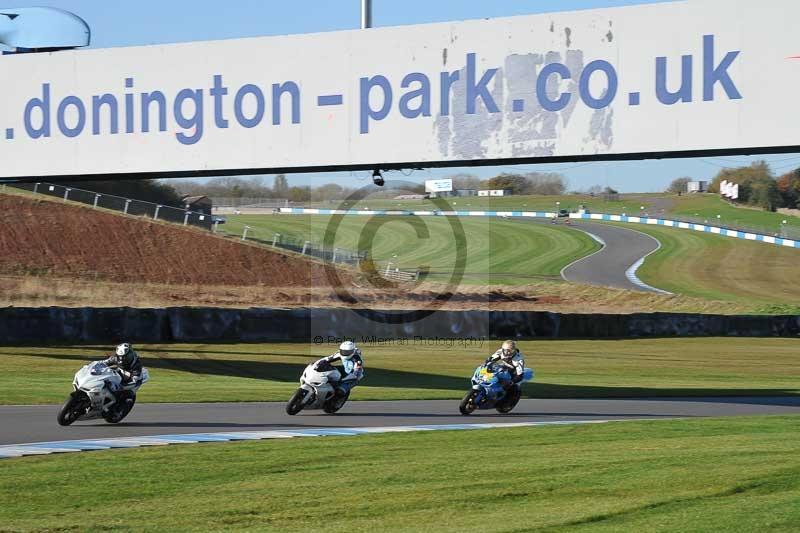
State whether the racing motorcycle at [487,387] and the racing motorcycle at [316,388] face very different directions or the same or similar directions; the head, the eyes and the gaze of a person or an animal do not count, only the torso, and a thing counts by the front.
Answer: same or similar directions

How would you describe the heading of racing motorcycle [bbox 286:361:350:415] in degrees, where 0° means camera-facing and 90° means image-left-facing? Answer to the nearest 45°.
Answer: approximately 45°

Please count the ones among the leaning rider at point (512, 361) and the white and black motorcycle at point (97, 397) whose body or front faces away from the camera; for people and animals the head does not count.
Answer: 0

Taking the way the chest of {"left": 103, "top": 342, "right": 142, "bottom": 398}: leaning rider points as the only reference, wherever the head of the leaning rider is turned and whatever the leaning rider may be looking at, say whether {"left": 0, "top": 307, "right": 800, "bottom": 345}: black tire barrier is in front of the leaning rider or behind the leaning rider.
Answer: behind

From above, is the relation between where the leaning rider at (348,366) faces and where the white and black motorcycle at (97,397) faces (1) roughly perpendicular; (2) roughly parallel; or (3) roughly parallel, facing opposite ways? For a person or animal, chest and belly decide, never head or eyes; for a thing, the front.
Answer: roughly parallel

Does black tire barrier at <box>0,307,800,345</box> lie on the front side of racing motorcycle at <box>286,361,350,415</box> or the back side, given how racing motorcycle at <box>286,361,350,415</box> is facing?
on the back side

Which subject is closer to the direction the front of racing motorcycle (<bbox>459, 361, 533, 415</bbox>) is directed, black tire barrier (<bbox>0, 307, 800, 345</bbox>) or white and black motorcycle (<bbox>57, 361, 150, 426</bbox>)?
the white and black motorcycle

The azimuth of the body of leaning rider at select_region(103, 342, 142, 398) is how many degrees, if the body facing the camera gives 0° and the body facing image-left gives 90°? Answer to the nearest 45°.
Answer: approximately 45°

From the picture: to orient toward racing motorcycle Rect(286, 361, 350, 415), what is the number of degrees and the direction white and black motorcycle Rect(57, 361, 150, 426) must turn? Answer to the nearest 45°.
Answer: approximately 135° to its left

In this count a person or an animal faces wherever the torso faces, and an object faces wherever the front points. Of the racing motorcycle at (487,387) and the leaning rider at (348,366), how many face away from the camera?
0

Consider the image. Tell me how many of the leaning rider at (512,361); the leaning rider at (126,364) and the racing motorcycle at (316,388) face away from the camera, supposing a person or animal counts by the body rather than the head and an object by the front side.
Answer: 0

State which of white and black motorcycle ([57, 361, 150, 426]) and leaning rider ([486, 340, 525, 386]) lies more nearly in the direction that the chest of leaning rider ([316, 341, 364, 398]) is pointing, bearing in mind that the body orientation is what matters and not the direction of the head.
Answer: the white and black motorcycle

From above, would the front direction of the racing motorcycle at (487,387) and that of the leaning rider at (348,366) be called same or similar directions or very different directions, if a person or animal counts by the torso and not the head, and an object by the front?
same or similar directions

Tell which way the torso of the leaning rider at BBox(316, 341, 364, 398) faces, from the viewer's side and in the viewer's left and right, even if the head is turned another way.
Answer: facing the viewer and to the left of the viewer
